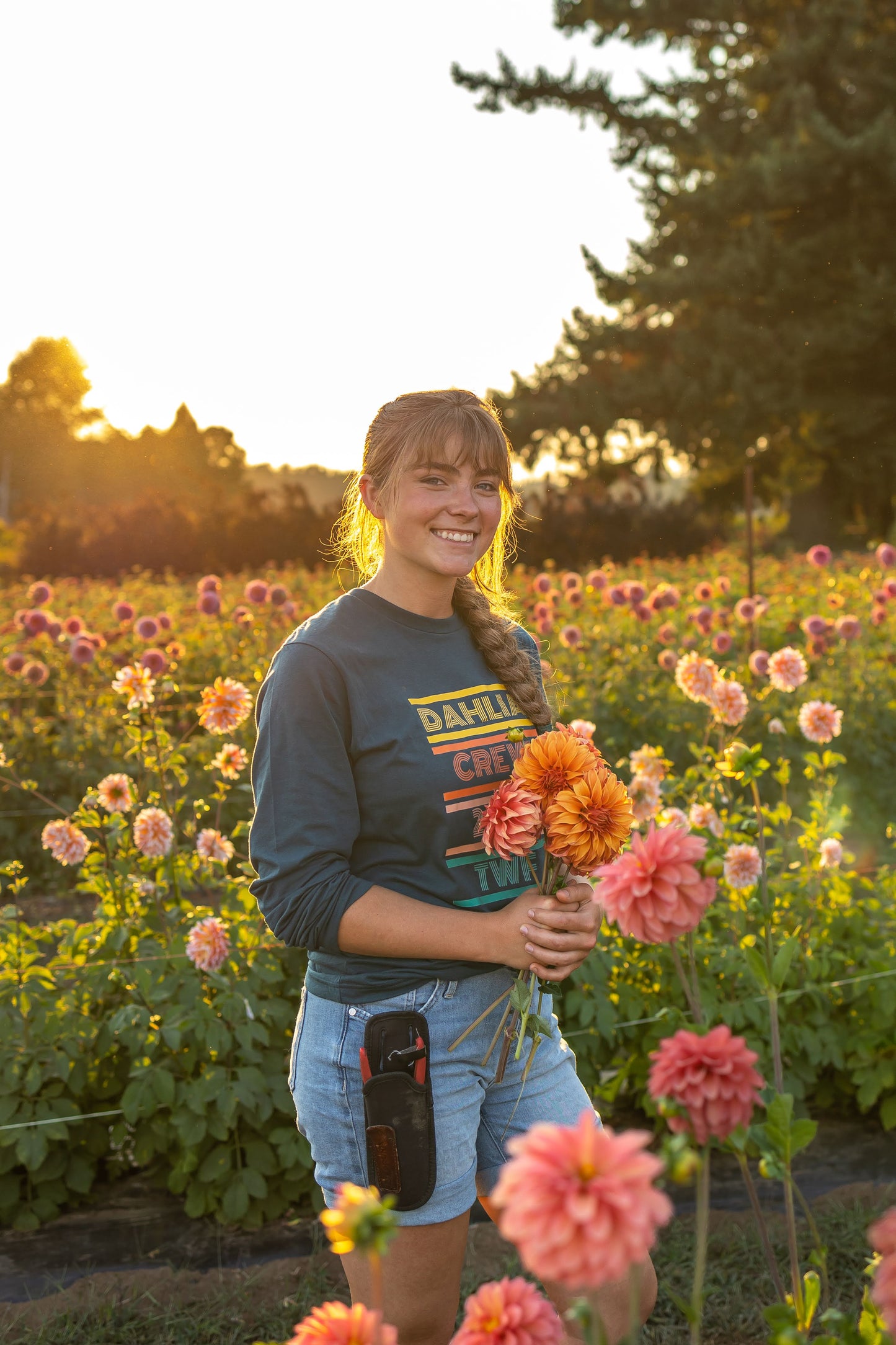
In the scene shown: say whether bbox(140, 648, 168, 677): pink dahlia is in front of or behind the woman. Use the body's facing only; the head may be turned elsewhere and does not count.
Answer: behind

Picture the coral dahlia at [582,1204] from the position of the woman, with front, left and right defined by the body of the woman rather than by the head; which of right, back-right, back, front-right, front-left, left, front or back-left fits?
front-right

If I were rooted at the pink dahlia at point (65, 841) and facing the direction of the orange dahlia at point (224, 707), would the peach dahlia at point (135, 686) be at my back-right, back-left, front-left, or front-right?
front-left

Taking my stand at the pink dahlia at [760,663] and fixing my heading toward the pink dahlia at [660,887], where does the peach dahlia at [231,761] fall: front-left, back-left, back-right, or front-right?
front-right

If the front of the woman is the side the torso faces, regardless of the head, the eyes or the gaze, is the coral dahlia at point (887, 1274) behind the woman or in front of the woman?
in front

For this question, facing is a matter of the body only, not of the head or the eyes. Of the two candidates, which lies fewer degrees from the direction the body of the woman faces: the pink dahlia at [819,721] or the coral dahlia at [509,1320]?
the coral dahlia

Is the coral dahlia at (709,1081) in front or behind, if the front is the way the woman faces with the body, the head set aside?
in front

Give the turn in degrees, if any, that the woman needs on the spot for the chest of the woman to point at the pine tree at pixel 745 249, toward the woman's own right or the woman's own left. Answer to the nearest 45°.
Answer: approximately 135° to the woman's own left

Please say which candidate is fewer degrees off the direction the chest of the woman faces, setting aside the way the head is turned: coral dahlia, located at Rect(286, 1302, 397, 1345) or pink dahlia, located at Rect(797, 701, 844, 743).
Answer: the coral dahlia

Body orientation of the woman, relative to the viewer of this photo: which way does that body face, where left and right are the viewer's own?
facing the viewer and to the right of the viewer
